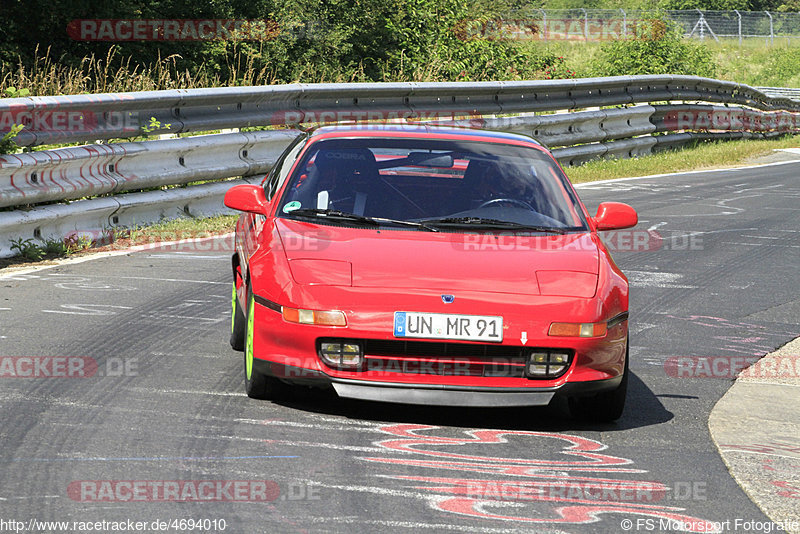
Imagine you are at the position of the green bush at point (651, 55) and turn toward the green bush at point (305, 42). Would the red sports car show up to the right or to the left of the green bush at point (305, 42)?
left

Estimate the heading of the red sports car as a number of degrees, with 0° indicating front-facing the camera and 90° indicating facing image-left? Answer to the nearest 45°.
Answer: approximately 0°

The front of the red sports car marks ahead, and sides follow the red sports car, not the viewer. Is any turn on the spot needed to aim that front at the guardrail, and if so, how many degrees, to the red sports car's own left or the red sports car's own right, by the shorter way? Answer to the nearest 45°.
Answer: approximately 180°

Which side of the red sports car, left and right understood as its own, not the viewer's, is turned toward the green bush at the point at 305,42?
back

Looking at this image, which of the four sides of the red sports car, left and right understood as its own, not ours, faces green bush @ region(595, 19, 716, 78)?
back
